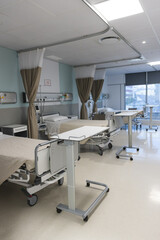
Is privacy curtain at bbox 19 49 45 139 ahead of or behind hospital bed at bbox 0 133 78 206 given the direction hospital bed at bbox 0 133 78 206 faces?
behind

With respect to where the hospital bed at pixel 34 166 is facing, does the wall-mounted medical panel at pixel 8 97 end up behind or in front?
behind

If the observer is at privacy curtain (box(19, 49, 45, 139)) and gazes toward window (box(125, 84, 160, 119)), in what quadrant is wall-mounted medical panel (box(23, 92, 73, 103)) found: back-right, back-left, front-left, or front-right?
front-left

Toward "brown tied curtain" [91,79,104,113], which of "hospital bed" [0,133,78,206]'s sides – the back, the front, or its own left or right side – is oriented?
left

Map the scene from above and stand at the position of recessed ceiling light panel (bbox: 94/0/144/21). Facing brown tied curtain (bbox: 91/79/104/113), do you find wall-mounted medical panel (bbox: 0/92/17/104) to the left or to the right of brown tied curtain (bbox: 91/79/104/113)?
left

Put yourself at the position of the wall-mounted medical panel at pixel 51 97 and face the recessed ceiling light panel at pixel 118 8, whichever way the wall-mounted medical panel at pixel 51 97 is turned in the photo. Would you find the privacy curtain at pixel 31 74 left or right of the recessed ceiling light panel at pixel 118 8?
right

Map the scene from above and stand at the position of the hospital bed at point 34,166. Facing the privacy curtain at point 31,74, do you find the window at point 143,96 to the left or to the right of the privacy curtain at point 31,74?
right

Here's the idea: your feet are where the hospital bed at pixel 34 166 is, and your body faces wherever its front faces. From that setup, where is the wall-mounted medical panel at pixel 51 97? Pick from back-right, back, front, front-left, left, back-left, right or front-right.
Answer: back-left

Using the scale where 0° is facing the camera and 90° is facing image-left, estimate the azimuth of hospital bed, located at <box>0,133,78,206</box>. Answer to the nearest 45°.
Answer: approximately 315°

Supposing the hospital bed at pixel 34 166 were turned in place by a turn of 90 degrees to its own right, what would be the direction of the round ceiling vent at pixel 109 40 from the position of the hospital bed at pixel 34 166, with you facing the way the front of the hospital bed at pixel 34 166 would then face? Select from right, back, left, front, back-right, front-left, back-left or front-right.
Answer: back

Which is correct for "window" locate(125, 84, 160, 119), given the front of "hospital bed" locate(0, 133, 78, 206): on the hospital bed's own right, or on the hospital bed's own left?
on the hospital bed's own left
